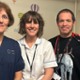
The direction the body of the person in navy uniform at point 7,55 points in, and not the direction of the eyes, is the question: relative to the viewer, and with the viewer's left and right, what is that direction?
facing the viewer
